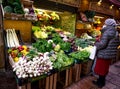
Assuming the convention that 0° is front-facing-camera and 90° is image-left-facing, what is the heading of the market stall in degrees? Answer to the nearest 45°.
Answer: approximately 315°

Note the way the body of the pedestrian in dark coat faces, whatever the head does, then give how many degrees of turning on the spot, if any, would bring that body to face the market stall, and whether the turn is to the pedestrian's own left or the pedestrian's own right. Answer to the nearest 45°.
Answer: approximately 45° to the pedestrian's own left

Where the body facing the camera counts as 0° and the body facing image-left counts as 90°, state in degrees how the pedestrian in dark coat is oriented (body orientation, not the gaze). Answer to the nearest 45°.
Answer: approximately 135°

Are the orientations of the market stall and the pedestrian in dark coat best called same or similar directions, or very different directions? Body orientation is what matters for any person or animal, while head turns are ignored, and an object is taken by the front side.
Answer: very different directions

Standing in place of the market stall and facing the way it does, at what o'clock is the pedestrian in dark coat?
The pedestrian in dark coat is roughly at 11 o'clock from the market stall.
